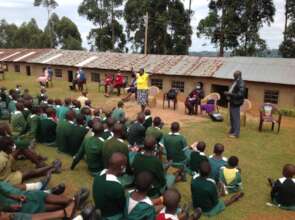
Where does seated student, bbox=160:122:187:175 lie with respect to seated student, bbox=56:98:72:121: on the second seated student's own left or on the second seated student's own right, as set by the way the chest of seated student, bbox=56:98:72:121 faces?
on the second seated student's own right

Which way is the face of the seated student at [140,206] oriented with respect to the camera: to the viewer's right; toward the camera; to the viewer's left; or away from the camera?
away from the camera

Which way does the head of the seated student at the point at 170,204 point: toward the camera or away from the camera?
away from the camera

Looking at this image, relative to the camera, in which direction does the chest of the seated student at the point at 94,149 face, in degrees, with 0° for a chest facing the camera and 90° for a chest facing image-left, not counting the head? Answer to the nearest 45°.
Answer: approximately 225°

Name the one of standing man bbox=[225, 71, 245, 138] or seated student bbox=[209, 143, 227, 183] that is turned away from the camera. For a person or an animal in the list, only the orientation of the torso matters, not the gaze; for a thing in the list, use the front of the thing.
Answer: the seated student

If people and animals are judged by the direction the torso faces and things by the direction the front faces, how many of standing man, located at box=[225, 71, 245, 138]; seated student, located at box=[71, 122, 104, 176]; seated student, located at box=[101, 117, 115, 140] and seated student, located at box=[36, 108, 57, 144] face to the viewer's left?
1

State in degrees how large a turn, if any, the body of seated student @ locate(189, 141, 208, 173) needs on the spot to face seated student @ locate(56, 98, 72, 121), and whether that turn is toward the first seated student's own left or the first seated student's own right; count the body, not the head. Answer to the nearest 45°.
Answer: approximately 90° to the first seated student's own left

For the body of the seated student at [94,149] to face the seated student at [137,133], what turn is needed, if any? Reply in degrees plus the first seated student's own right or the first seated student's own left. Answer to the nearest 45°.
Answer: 0° — they already face them

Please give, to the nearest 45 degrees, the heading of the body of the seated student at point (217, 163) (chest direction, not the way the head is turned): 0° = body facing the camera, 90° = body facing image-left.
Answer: approximately 180°

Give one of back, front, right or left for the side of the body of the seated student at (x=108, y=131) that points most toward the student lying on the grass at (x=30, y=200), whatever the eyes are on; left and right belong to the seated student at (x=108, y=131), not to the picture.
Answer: back

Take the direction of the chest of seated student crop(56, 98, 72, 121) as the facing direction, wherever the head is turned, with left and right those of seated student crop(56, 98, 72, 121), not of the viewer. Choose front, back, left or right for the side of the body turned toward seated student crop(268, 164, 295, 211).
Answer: right

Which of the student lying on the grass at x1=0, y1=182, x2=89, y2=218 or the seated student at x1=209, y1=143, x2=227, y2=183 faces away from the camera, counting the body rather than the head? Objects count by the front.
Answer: the seated student at x1=209, y1=143, x2=227, y2=183

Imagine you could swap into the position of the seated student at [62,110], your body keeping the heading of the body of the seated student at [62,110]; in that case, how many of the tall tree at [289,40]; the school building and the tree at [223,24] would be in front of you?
3

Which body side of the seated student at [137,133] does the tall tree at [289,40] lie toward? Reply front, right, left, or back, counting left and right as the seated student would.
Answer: front

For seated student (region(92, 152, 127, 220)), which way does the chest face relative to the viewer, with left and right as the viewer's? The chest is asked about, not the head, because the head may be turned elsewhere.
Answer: facing away from the viewer and to the right of the viewer

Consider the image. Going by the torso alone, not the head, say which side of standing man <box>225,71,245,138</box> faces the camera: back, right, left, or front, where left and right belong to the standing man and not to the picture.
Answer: left
